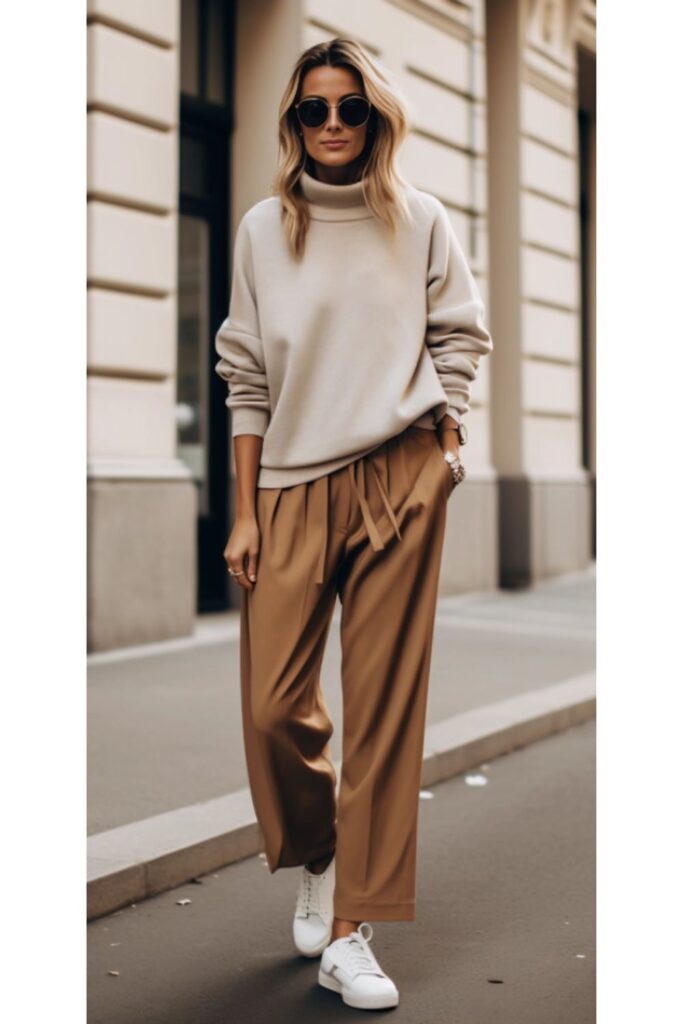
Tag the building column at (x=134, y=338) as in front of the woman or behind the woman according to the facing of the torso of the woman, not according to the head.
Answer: behind

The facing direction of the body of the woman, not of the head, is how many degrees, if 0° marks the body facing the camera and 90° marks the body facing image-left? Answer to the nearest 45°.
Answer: approximately 0°

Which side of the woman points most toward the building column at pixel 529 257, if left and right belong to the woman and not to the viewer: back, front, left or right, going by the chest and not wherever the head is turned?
back
